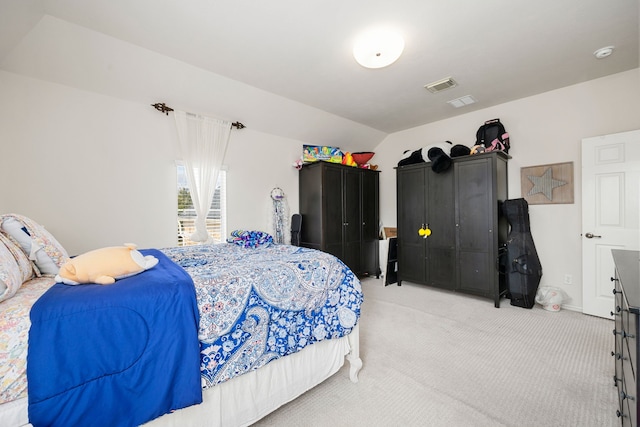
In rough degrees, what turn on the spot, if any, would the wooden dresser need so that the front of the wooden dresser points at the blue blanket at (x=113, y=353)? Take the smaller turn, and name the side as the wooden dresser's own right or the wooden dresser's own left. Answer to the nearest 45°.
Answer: approximately 45° to the wooden dresser's own left

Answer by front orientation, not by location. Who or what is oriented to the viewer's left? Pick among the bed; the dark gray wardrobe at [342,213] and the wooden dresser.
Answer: the wooden dresser

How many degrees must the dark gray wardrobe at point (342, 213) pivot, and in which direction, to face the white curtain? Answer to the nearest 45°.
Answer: approximately 90° to its right

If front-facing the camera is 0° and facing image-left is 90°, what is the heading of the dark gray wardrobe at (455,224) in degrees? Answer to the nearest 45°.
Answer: approximately 45°

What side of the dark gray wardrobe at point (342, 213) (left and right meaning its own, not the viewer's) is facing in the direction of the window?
right

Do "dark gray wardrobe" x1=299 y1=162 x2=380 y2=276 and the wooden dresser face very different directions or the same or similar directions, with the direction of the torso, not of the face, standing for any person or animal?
very different directions

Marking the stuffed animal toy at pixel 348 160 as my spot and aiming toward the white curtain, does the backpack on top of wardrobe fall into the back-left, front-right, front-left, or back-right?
back-left

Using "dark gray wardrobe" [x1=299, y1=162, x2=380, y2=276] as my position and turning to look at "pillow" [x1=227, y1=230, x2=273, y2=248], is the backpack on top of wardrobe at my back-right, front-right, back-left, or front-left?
back-left

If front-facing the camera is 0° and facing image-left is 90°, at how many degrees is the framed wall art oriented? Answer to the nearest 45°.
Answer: approximately 45°

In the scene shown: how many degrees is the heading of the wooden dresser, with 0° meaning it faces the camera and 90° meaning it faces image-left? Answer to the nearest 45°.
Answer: approximately 90°

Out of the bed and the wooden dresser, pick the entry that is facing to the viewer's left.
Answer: the wooden dresser
